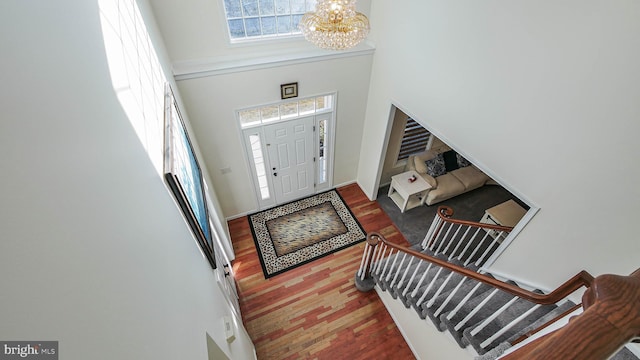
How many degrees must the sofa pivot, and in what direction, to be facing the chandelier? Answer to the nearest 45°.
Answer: approximately 90° to its right

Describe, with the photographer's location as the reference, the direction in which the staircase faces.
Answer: facing away from the viewer and to the left of the viewer

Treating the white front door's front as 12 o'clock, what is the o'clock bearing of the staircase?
The staircase is roughly at 11 o'clock from the white front door.

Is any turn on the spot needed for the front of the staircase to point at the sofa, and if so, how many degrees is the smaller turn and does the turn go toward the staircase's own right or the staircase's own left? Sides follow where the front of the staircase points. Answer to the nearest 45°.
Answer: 0° — it already faces it

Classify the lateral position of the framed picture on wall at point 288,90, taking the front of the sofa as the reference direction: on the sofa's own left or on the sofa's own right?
on the sofa's own right

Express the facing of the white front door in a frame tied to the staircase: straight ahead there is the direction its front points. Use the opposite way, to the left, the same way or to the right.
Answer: the opposite way

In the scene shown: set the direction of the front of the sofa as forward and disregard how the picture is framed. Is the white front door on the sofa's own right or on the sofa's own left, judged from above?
on the sofa's own right

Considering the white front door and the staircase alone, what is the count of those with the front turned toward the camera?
1
